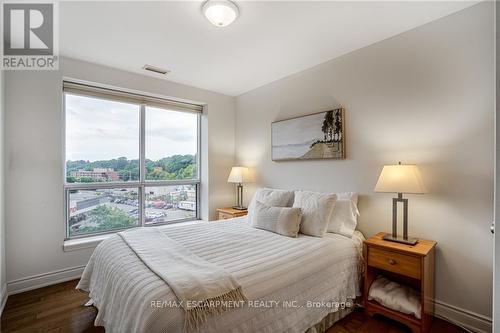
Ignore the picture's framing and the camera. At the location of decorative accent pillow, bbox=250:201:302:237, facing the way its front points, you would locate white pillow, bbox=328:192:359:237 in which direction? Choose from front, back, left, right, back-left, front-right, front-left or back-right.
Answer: back-left

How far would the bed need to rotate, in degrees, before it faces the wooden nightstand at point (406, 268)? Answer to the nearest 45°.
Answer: approximately 135° to its left

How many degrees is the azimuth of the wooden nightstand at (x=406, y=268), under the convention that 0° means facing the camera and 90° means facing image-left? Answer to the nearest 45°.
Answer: approximately 45°

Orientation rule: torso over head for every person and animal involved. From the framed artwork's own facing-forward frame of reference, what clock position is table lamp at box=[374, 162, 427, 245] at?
The table lamp is roughly at 9 o'clock from the framed artwork.

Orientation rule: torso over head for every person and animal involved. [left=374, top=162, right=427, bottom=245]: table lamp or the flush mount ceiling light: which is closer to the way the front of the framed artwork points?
the flush mount ceiling light

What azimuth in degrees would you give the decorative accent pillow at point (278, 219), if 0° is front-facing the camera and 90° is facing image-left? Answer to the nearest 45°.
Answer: approximately 45°
